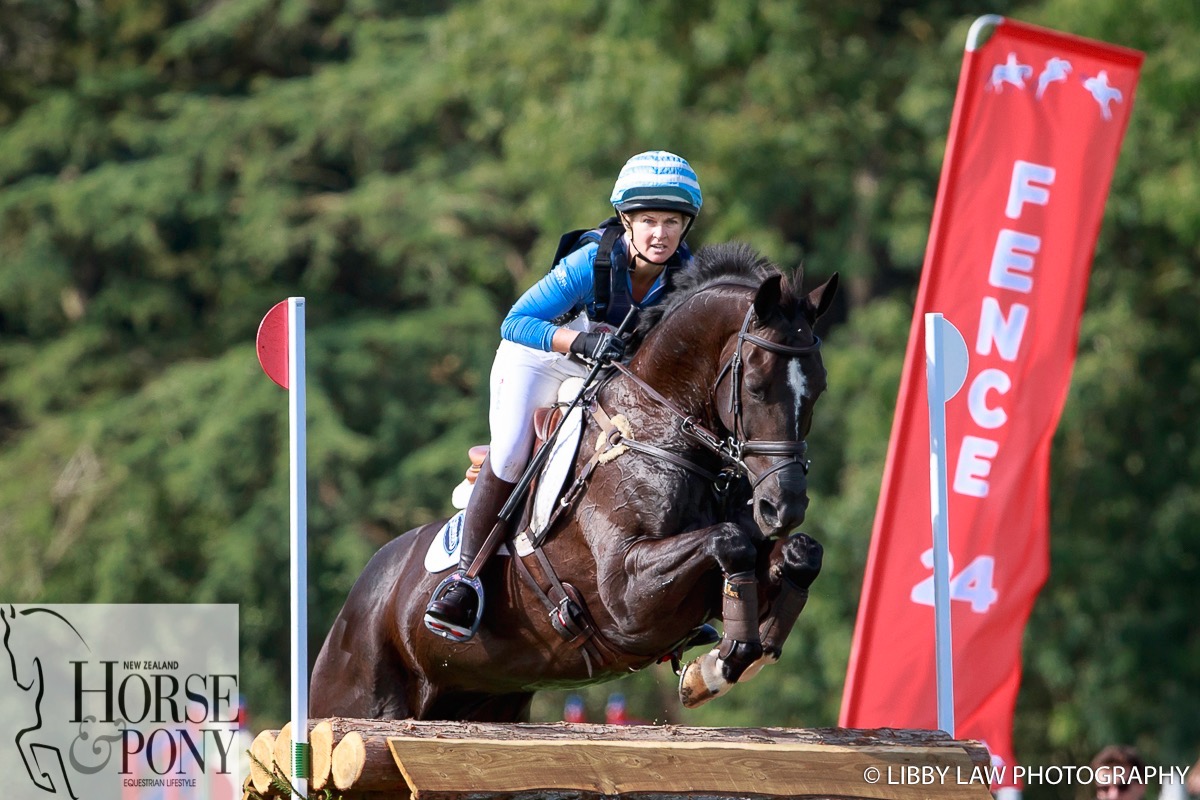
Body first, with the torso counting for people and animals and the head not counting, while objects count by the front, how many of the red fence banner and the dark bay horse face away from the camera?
0

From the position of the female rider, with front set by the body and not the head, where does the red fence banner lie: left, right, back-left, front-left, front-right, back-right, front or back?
left

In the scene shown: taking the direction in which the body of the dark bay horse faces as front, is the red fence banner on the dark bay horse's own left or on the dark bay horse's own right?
on the dark bay horse's own left

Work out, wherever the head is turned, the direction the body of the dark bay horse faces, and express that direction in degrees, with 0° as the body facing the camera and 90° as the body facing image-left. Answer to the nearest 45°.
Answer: approximately 315°

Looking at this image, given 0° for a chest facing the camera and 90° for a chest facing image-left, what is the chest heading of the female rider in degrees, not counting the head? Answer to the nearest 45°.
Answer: approximately 315°

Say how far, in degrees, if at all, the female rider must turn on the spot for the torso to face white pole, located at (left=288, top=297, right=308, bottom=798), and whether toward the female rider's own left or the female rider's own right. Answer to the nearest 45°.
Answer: approximately 90° to the female rider's own right

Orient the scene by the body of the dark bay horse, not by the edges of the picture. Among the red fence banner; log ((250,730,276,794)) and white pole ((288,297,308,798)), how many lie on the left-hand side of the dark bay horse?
1

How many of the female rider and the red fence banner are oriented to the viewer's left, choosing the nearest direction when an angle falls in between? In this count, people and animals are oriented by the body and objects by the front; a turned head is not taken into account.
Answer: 0

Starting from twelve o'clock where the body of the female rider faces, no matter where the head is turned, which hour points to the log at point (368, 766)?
The log is roughly at 2 o'clock from the female rider.

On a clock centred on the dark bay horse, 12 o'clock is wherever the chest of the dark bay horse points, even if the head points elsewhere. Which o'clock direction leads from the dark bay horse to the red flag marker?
The red flag marker is roughly at 4 o'clock from the dark bay horse.
